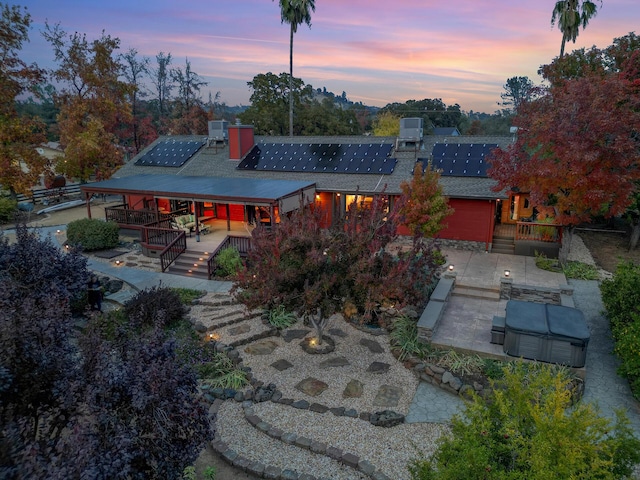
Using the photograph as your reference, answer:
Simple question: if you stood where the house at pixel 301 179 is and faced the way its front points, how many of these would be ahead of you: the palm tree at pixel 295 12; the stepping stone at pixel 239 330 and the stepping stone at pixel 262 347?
2

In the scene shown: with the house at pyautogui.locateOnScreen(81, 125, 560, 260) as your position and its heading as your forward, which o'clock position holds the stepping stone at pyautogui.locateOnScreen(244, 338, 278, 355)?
The stepping stone is roughly at 12 o'clock from the house.

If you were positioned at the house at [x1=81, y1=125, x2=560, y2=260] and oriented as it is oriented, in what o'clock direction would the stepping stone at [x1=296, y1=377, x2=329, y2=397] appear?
The stepping stone is roughly at 12 o'clock from the house.

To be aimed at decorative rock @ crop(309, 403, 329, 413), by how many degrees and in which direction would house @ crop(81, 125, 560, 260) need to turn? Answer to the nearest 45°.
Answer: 0° — it already faces it

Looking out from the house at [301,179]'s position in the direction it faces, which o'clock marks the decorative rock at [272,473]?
The decorative rock is roughly at 12 o'clock from the house.

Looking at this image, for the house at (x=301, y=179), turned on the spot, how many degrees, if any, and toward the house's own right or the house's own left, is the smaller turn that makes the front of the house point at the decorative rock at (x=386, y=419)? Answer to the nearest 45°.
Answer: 0° — it already faces it

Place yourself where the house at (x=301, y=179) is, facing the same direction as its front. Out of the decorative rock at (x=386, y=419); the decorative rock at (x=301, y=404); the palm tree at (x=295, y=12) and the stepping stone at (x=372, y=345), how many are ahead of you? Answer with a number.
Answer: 3

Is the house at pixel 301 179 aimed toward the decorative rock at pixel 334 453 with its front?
yes

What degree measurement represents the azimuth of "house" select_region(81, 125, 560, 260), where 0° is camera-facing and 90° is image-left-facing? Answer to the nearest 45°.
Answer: approximately 0°

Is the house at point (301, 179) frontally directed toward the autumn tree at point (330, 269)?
yes

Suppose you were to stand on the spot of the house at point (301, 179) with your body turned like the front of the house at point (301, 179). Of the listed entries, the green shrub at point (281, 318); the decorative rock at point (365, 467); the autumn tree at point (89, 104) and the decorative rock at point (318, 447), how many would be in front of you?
3

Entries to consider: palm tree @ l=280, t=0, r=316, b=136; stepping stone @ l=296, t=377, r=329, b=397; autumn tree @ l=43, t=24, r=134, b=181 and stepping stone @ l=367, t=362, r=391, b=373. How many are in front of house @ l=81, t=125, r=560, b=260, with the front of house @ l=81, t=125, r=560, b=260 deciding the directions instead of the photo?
2
